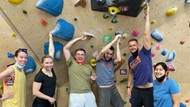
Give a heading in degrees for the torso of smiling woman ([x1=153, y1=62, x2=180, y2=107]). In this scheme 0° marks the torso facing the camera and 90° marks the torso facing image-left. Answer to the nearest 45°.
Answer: approximately 45°

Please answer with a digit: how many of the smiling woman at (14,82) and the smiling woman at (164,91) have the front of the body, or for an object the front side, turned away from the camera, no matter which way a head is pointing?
0

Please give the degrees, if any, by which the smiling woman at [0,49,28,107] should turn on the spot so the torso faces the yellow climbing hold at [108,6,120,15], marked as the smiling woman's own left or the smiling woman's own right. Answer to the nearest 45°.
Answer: approximately 45° to the smiling woman's own left

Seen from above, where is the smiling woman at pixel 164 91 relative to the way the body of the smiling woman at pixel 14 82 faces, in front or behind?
in front

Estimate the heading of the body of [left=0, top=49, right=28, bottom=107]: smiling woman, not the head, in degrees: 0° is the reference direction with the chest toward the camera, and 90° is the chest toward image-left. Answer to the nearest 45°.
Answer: approximately 315°
